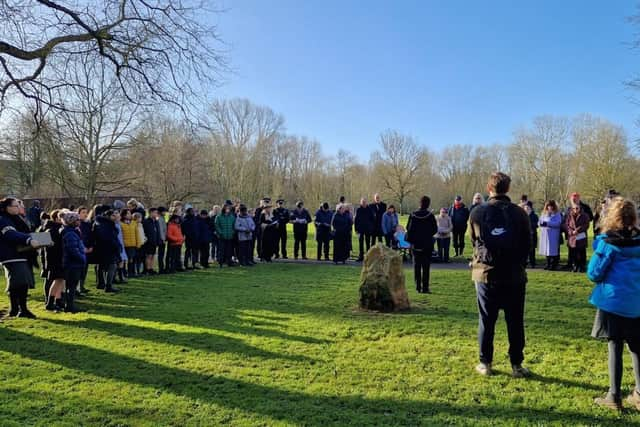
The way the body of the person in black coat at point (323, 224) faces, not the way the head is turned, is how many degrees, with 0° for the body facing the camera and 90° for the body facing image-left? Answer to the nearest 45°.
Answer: approximately 0°

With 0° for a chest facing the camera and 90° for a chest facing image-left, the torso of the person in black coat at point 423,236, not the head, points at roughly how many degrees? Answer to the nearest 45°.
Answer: approximately 180°

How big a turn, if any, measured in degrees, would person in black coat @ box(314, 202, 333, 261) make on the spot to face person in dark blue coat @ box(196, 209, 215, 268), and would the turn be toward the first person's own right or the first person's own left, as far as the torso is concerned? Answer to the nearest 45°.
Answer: approximately 45° to the first person's own right

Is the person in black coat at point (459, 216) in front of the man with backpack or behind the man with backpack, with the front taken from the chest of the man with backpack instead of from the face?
in front

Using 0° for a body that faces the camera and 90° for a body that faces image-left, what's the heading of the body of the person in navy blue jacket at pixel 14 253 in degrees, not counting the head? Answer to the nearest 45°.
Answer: approximately 270°

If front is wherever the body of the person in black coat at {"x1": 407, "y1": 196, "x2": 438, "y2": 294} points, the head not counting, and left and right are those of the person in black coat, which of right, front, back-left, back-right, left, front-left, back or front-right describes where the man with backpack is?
back

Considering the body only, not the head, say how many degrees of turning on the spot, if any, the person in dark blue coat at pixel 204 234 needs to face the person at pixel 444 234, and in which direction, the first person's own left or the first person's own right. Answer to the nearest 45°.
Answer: approximately 45° to the first person's own left

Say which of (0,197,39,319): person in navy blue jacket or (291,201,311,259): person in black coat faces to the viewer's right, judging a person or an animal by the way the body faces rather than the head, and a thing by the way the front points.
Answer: (0,197,39,319): person in navy blue jacket

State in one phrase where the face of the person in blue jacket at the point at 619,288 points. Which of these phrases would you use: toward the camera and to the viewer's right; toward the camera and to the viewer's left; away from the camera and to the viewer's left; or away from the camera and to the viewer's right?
away from the camera and to the viewer's left

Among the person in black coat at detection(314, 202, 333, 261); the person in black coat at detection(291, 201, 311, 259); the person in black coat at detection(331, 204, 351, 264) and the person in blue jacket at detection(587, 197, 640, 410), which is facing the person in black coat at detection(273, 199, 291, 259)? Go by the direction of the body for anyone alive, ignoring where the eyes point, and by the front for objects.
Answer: the person in blue jacket

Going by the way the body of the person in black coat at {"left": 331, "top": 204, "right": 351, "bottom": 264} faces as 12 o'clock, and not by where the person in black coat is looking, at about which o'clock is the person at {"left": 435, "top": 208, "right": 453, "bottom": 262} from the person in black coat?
The person is roughly at 9 o'clock from the person in black coat.

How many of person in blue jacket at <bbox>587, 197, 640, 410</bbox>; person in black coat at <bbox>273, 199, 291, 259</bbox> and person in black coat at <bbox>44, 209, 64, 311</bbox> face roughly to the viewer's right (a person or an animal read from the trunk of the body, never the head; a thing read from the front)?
1
